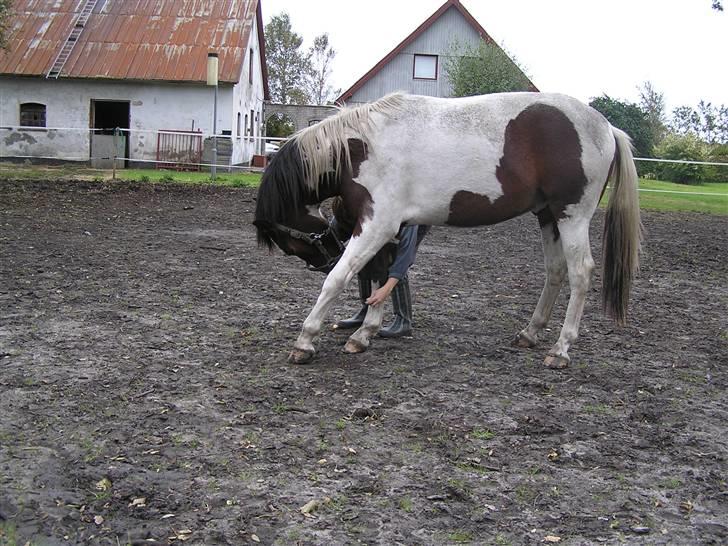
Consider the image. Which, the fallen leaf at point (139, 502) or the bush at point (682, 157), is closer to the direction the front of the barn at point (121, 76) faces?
the fallen leaf

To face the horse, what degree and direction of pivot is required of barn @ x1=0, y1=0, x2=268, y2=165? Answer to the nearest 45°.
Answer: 0° — it already faces it

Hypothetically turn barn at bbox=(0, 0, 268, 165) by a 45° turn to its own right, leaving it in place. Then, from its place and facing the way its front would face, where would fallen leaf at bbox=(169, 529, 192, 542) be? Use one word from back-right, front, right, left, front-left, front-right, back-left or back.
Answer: front-left

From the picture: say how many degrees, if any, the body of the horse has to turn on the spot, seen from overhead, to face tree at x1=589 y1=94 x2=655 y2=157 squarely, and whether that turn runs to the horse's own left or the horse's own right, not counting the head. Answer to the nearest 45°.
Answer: approximately 90° to the horse's own right

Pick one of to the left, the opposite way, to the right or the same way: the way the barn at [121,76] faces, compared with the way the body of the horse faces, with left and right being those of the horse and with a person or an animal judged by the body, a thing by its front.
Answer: to the left

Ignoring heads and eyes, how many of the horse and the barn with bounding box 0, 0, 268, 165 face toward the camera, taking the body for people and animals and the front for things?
1

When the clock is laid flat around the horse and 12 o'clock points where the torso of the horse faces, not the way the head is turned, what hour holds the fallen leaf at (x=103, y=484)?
The fallen leaf is roughly at 10 o'clock from the horse.

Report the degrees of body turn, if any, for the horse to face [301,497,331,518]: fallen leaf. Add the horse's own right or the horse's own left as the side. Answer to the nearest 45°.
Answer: approximately 90° to the horse's own left

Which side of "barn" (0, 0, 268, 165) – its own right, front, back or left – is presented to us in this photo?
front

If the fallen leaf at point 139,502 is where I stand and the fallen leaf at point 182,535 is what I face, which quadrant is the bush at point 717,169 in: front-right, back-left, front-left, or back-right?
back-left

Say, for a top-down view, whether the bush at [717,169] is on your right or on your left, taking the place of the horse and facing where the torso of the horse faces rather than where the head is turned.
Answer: on your right

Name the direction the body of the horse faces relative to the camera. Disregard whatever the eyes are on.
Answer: to the viewer's left
